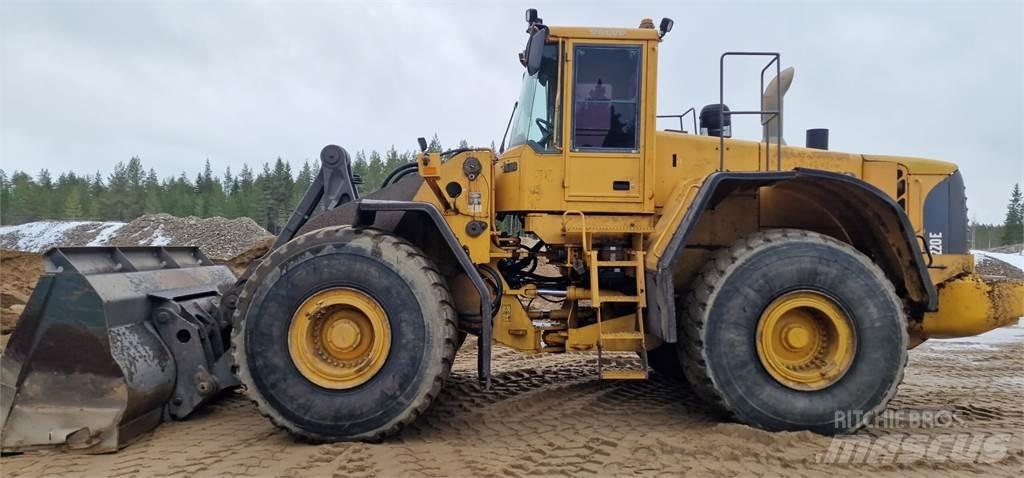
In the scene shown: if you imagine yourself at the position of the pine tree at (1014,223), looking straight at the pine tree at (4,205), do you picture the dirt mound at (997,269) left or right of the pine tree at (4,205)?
left

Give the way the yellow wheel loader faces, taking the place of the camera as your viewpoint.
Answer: facing to the left of the viewer

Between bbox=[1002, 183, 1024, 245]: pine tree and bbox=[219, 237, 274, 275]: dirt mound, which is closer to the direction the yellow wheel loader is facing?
the dirt mound

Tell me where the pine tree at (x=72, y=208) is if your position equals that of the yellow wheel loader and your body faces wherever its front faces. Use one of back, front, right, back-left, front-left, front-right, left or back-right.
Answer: front-right

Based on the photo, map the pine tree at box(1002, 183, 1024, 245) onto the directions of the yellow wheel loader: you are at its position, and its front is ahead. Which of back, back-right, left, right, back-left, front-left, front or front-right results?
back-right

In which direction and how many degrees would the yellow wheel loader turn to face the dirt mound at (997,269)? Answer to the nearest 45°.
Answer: approximately 135° to its right

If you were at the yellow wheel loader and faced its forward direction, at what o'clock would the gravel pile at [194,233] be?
The gravel pile is roughly at 2 o'clock from the yellow wheel loader.

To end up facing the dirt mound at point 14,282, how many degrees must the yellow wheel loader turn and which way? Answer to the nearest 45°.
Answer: approximately 45° to its right
